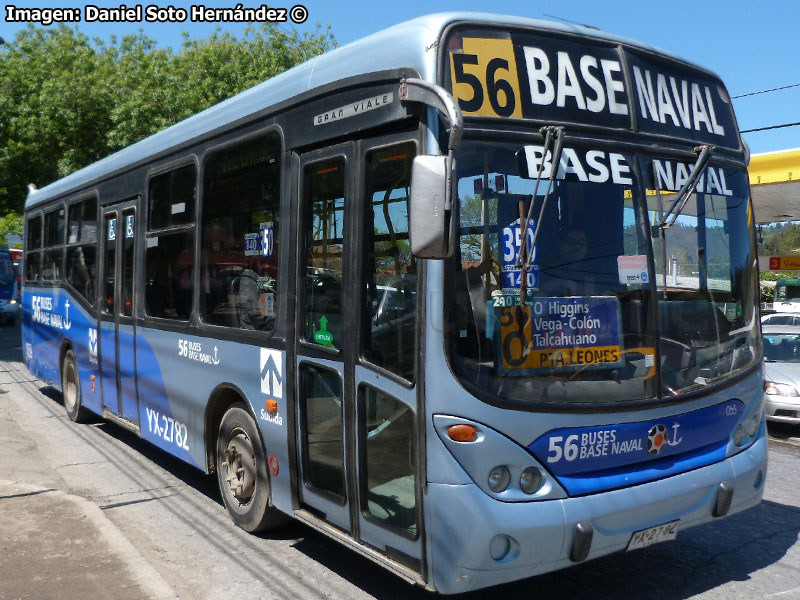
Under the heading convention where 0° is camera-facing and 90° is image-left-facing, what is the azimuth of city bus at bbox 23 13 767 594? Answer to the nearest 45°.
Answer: approximately 315°

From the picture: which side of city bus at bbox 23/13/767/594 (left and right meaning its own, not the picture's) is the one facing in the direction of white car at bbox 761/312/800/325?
left

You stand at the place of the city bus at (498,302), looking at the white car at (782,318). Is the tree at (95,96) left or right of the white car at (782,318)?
left

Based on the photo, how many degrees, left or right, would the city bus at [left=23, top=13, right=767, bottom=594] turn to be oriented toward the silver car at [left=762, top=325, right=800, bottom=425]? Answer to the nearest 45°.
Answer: approximately 90° to its left

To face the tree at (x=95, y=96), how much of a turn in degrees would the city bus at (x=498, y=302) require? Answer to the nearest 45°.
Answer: approximately 180°

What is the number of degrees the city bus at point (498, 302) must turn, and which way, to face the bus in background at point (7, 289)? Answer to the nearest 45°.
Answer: approximately 180°

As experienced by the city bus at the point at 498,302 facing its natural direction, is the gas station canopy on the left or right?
on its left
